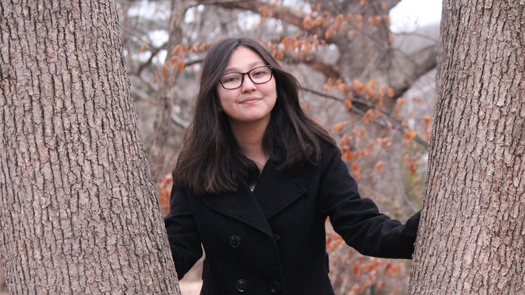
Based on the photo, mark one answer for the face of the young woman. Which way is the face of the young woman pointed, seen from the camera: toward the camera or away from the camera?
toward the camera

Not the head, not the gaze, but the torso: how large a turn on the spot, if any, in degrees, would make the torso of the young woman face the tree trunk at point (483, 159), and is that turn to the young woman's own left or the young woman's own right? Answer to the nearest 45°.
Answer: approximately 45° to the young woman's own left

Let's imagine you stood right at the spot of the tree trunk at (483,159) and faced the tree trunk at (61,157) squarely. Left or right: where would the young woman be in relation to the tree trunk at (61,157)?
right

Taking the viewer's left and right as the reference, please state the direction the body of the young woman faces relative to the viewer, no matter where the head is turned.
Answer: facing the viewer

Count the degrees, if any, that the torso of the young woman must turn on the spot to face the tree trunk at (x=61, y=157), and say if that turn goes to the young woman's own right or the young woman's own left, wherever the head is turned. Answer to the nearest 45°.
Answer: approximately 45° to the young woman's own right

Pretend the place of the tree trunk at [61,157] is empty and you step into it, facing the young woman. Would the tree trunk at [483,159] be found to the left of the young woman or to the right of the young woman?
right
